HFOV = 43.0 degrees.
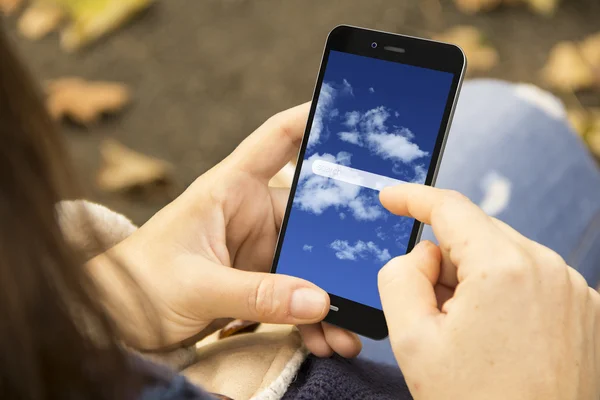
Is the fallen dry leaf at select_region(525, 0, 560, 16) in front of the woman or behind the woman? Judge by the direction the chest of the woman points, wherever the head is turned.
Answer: in front

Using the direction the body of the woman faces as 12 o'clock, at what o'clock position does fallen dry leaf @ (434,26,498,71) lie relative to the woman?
The fallen dry leaf is roughly at 11 o'clock from the woman.

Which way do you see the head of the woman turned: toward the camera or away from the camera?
away from the camera

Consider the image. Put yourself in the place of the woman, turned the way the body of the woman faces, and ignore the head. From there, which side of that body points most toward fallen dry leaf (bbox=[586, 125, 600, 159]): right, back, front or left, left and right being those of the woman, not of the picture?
front

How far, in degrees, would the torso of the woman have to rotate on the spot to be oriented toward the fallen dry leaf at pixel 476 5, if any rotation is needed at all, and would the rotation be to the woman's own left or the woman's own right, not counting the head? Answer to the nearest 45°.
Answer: approximately 45° to the woman's own left

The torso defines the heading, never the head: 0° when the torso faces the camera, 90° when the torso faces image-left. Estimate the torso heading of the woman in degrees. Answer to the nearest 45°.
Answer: approximately 225°

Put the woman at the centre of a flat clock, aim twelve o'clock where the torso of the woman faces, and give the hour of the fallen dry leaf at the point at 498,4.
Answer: The fallen dry leaf is roughly at 11 o'clock from the woman.

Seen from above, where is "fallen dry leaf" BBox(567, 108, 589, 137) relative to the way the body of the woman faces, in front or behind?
in front
